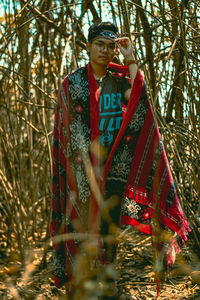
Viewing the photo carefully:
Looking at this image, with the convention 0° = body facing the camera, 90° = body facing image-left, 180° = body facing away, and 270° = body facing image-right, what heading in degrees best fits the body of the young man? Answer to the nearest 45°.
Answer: approximately 0°
